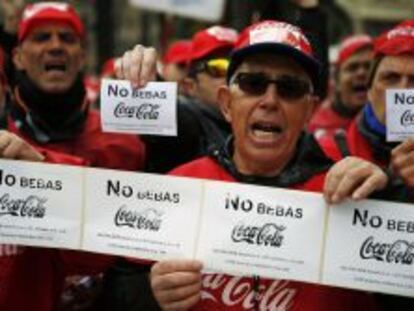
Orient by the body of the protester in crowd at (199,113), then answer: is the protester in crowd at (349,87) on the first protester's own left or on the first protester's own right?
on the first protester's own left

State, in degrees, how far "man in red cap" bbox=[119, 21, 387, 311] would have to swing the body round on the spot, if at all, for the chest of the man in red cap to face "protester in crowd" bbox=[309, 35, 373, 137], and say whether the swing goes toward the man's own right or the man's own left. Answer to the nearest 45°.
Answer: approximately 180°

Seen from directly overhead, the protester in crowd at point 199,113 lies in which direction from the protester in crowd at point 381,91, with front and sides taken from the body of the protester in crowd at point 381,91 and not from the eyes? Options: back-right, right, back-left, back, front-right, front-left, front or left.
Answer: right

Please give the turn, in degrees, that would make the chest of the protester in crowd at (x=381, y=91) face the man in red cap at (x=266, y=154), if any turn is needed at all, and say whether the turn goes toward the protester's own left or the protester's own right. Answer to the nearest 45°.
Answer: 0° — they already face them

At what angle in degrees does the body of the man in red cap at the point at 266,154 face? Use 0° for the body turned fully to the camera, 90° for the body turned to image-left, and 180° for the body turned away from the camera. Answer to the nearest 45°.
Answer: approximately 0°

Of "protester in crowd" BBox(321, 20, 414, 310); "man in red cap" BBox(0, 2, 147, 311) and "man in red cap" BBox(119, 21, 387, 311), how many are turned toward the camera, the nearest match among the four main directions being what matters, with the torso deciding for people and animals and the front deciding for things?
3

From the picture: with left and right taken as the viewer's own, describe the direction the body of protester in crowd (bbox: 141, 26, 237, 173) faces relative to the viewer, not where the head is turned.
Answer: facing the viewer and to the right of the viewer

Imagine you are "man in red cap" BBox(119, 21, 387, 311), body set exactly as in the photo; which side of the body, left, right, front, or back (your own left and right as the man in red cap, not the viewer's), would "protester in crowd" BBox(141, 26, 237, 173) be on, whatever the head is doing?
back

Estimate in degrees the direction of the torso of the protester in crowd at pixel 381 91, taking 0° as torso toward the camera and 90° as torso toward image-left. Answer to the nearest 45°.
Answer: approximately 0°

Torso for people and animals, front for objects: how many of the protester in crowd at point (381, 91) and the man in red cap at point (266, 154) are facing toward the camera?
2
